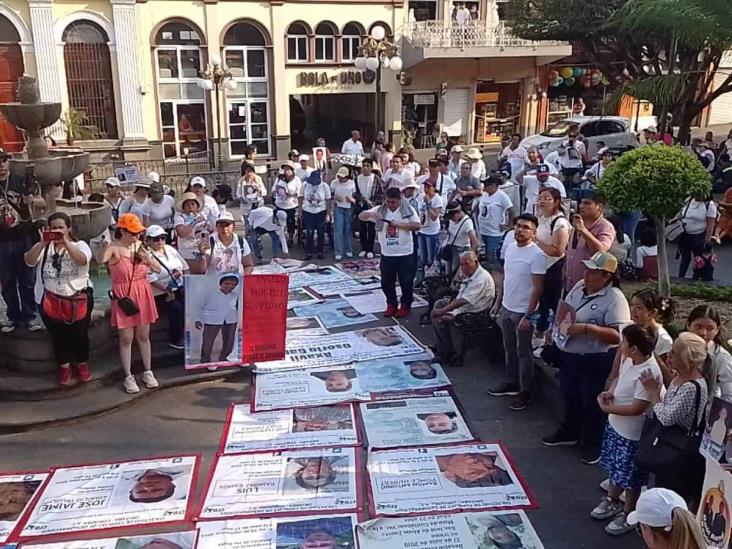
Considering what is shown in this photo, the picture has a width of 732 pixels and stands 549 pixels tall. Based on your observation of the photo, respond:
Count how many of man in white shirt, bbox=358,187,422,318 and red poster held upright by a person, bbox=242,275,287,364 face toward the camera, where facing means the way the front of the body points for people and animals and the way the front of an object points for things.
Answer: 2

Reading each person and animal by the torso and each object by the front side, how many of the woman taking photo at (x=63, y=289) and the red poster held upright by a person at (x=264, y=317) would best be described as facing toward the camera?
2

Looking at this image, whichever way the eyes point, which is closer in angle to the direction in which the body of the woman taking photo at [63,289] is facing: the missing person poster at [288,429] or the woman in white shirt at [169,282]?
the missing person poster

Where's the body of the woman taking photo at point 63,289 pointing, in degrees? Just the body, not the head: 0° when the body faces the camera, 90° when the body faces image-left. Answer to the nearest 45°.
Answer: approximately 0°

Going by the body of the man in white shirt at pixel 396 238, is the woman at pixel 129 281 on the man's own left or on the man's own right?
on the man's own right

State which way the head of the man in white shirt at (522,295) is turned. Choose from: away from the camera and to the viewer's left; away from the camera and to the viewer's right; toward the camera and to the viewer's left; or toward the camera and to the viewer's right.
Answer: toward the camera and to the viewer's left

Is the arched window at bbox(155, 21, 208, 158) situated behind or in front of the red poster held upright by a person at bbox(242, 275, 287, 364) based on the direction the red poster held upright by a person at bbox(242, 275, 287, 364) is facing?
behind

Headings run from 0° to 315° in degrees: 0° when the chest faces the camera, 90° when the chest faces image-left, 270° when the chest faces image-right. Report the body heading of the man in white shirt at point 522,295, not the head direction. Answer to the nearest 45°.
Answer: approximately 45°

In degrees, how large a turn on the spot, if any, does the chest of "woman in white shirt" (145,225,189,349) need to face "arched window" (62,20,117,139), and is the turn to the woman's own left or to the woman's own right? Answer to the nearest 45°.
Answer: approximately 135° to the woman's own left

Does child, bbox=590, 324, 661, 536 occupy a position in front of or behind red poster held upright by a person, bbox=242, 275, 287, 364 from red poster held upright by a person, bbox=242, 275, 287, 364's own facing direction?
in front

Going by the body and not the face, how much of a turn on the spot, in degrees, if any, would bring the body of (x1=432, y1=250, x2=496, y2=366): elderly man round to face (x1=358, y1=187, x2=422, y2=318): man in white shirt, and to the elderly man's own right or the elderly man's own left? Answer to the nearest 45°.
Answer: approximately 90° to the elderly man's own right
